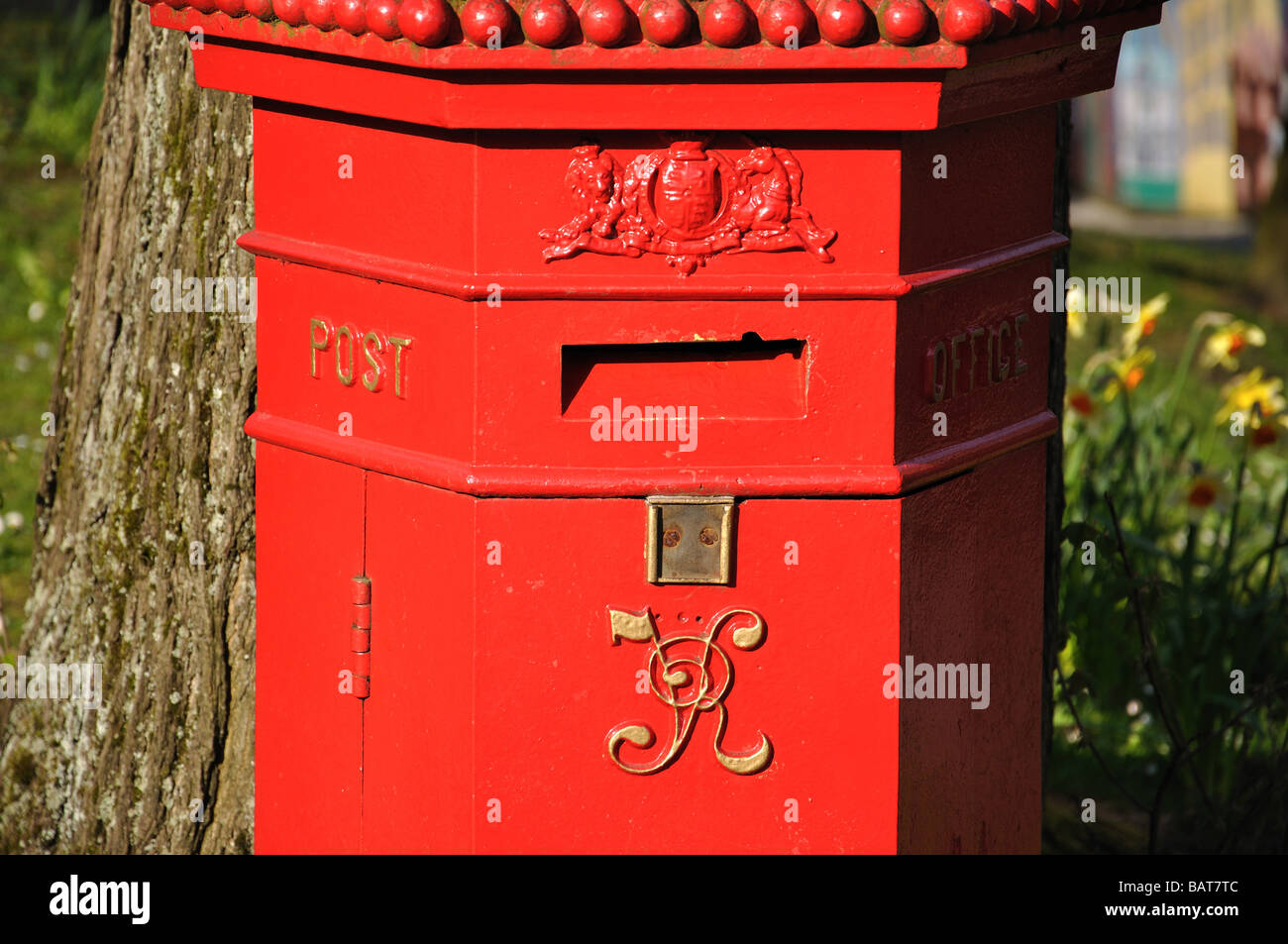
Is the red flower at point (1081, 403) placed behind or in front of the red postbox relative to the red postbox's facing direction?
behind

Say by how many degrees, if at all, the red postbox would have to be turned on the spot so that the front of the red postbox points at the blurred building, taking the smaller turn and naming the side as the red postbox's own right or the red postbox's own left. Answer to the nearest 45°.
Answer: approximately 180°

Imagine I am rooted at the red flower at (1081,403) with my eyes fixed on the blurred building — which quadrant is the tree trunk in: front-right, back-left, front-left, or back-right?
back-left

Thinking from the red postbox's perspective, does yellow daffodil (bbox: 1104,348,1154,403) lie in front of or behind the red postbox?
behind

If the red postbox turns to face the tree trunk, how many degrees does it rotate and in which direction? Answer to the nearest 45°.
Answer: approximately 135° to its right

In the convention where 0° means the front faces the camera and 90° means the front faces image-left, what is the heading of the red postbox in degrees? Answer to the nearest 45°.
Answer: approximately 0°

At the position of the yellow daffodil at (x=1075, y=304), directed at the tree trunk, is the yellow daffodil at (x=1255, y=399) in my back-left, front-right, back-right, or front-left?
back-left
